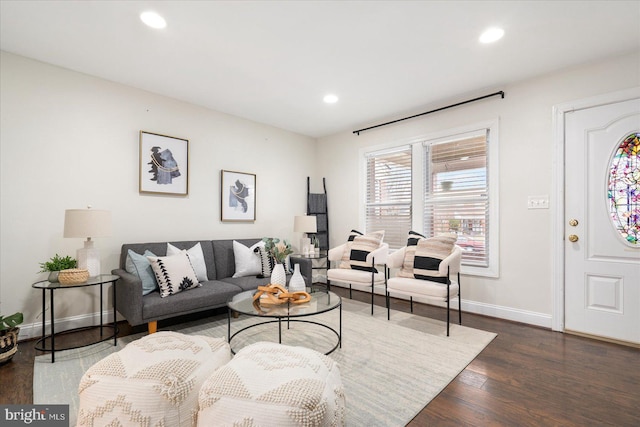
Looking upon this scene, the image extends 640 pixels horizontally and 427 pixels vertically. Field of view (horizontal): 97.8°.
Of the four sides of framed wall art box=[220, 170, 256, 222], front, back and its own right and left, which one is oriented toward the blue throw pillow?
right

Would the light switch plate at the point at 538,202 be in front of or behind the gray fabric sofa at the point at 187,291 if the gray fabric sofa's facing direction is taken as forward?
in front

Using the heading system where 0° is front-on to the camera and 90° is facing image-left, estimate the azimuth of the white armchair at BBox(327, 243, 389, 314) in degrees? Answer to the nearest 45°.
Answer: approximately 45°

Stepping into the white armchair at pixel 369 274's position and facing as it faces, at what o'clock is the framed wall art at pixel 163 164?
The framed wall art is roughly at 1 o'clock from the white armchair.

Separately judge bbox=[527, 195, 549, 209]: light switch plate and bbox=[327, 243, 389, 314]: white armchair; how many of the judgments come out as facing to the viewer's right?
0

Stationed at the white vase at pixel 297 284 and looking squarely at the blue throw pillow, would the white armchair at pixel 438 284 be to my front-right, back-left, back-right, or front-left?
back-right

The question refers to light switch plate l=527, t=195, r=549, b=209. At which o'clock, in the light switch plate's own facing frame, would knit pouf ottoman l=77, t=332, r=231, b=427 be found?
The knit pouf ottoman is roughly at 1 o'clock from the light switch plate.

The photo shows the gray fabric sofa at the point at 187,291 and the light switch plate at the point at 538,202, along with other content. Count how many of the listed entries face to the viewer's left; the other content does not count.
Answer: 0

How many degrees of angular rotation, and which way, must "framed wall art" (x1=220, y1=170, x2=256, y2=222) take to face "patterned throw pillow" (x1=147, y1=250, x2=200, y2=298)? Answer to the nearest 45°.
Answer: approximately 90° to its right

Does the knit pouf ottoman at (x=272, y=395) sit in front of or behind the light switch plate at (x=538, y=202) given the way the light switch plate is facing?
in front

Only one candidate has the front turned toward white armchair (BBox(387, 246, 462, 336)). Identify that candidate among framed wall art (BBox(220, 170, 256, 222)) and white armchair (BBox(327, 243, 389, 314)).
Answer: the framed wall art
